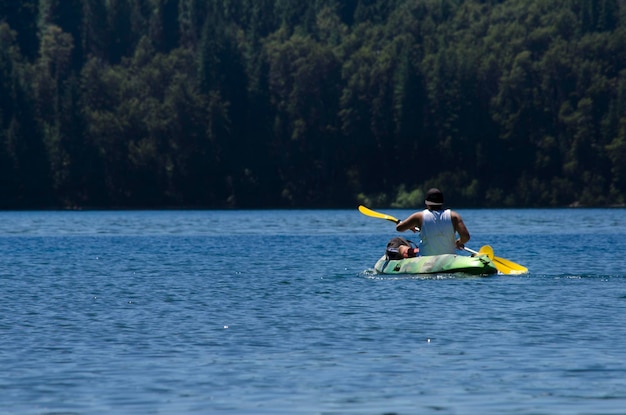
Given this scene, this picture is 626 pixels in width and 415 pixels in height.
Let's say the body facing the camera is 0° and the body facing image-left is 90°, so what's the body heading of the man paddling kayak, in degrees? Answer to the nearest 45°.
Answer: approximately 180°
